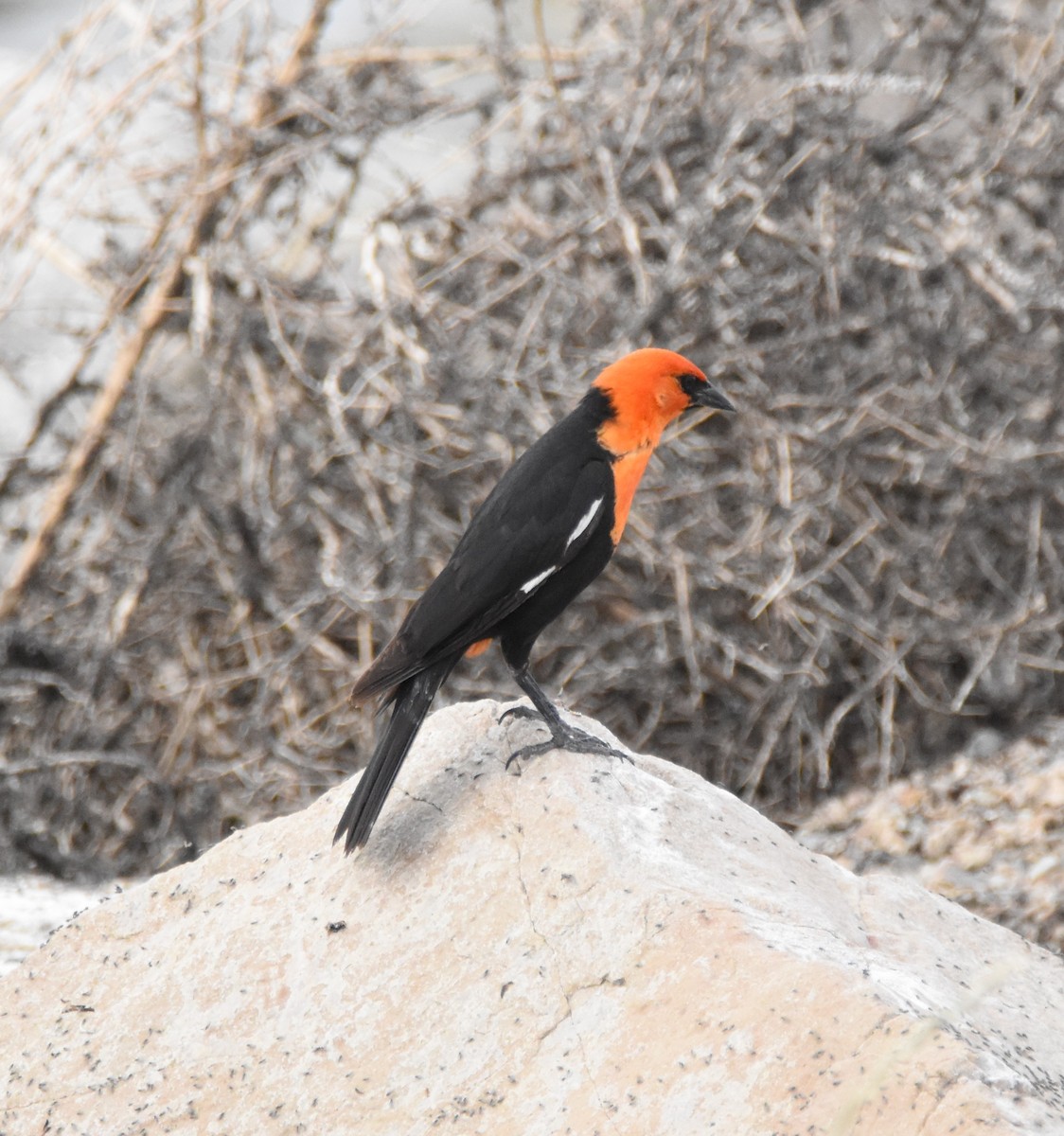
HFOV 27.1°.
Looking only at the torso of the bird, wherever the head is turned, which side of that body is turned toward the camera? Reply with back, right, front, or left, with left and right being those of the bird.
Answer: right
